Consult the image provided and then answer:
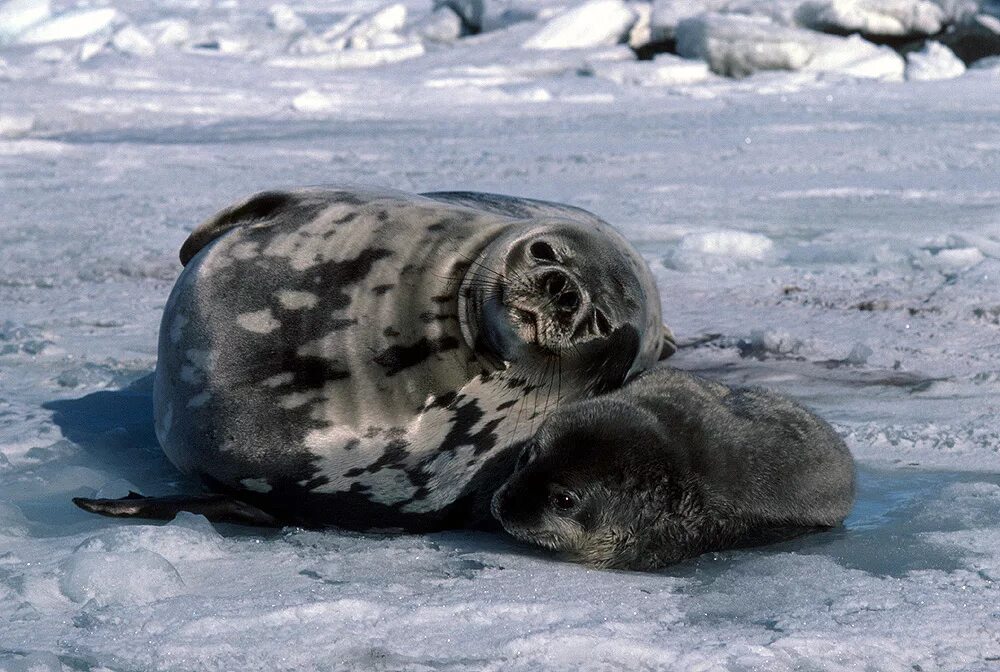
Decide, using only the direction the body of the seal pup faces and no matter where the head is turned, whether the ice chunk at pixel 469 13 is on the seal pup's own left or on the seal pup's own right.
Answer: on the seal pup's own right

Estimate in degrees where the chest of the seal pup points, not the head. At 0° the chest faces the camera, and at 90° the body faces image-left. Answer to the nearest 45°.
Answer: approximately 45°

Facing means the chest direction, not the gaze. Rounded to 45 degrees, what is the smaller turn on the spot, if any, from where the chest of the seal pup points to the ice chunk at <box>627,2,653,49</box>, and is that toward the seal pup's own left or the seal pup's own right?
approximately 135° to the seal pup's own right

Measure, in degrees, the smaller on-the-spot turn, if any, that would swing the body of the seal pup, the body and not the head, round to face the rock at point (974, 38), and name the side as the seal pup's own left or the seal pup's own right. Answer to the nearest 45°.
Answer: approximately 135° to the seal pup's own right
